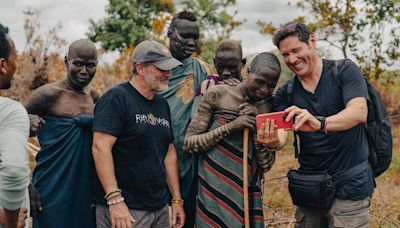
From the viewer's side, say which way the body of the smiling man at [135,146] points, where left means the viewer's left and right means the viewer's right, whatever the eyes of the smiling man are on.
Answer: facing the viewer and to the right of the viewer

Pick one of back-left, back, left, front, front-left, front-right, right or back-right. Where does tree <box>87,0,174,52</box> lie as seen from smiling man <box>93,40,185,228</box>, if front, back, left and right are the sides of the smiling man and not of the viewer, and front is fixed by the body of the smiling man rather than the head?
back-left

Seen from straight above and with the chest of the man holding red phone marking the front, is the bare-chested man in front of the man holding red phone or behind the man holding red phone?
in front

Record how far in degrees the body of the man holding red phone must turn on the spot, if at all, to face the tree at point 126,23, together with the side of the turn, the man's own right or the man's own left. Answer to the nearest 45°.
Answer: approximately 90° to the man's own right

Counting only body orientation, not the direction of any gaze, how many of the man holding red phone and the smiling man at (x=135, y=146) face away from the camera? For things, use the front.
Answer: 0

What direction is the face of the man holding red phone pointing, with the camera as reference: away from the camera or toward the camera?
toward the camera

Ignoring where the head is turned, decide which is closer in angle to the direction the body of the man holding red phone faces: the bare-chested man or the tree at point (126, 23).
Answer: the bare-chested man

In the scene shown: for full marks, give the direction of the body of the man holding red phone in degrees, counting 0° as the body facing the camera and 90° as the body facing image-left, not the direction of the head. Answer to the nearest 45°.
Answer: approximately 45°

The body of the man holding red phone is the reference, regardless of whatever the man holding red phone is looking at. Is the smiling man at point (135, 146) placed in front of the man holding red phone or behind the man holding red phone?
in front

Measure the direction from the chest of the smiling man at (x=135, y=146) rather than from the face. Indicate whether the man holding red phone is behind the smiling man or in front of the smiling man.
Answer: in front

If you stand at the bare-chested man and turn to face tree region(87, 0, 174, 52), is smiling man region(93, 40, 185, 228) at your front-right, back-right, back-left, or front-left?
back-right
